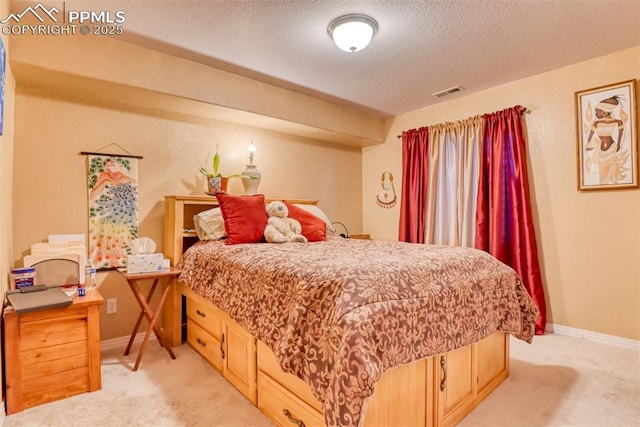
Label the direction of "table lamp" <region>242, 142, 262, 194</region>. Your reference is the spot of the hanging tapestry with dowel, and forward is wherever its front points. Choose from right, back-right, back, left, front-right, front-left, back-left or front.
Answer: left

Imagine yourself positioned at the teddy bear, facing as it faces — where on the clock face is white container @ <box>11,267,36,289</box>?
The white container is roughly at 4 o'clock from the teddy bear.

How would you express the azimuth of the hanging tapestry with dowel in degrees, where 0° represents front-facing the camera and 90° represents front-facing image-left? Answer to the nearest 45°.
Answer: approximately 0°

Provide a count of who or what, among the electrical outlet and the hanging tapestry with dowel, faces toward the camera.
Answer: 2

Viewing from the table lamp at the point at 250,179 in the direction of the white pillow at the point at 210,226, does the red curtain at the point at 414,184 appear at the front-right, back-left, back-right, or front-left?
back-left

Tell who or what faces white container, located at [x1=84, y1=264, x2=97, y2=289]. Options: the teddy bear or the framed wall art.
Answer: the framed wall art

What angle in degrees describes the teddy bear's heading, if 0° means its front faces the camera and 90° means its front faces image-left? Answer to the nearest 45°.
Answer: approximately 315°

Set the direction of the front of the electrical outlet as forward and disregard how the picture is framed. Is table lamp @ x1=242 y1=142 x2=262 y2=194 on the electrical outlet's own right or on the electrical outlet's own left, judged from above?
on the electrical outlet's own left

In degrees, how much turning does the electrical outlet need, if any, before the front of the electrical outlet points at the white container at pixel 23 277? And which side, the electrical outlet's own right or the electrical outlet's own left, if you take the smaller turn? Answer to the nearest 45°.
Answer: approximately 45° to the electrical outlet's own right

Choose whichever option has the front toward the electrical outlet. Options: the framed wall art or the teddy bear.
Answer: the framed wall art

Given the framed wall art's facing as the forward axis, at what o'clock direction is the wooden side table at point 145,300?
The wooden side table is roughly at 12 o'clock from the framed wall art.

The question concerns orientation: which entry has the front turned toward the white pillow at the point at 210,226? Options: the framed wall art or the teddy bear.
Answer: the framed wall art
